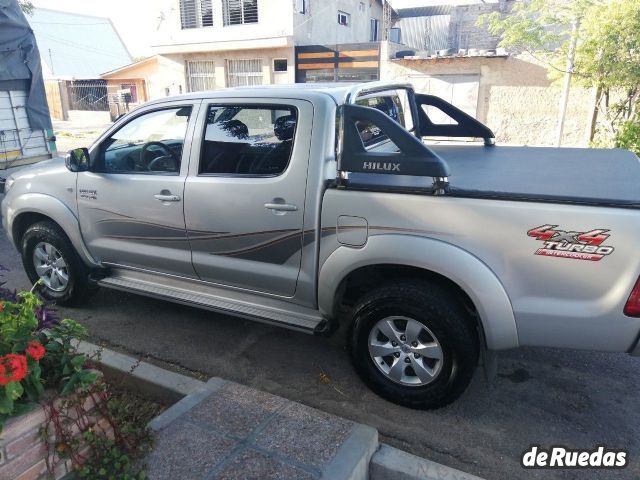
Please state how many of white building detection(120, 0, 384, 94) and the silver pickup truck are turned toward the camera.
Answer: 1

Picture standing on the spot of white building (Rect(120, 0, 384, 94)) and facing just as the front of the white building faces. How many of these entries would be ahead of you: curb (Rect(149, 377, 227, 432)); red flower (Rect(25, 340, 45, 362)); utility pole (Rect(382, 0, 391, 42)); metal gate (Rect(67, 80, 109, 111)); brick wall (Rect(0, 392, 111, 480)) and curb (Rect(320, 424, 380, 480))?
4

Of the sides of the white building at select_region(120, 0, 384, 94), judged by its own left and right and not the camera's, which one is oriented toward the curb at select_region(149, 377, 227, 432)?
front

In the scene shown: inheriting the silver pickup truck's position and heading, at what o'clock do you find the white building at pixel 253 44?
The white building is roughly at 1 o'clock from the silver pickup truck.

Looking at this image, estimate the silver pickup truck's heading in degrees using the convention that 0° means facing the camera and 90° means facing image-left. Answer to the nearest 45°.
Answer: approximately 135°

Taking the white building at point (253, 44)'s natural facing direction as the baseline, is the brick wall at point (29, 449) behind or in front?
in front

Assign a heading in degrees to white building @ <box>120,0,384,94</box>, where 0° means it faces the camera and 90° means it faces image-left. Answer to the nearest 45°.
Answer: approximately 0°

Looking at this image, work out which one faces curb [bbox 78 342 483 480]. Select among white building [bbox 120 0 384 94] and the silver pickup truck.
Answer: the white building

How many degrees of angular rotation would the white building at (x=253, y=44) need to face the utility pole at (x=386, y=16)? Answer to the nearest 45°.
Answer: approximately 135° to its left

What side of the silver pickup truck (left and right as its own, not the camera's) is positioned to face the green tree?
right

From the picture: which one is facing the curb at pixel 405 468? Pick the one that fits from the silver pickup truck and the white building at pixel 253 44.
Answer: the white building

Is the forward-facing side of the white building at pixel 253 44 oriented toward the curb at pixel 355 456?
yes

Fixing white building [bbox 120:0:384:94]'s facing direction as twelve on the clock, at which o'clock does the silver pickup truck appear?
The silver pickup truck is roughly at 12 o'clock from the white building.

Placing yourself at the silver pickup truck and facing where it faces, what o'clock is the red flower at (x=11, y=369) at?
The red flower is roughly at 9 o'clock from the silver pickup truck.

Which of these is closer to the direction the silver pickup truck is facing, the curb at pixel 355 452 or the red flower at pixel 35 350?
the red flower
